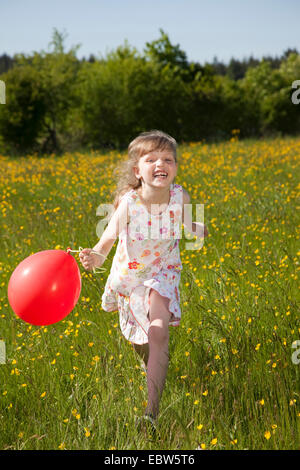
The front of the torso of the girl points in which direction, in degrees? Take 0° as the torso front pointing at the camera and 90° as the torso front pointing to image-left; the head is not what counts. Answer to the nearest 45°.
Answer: approximately 0°
